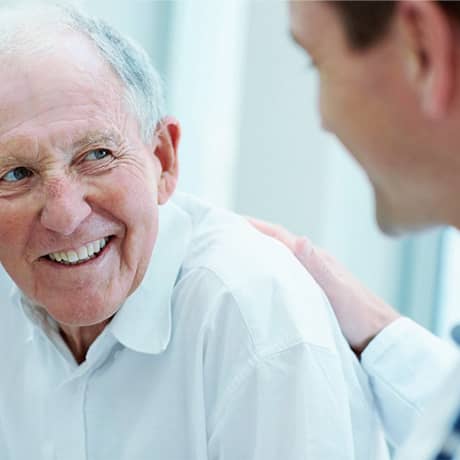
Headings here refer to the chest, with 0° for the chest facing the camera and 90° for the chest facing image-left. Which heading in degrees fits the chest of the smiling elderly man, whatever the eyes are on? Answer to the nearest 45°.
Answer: approximately 45°
